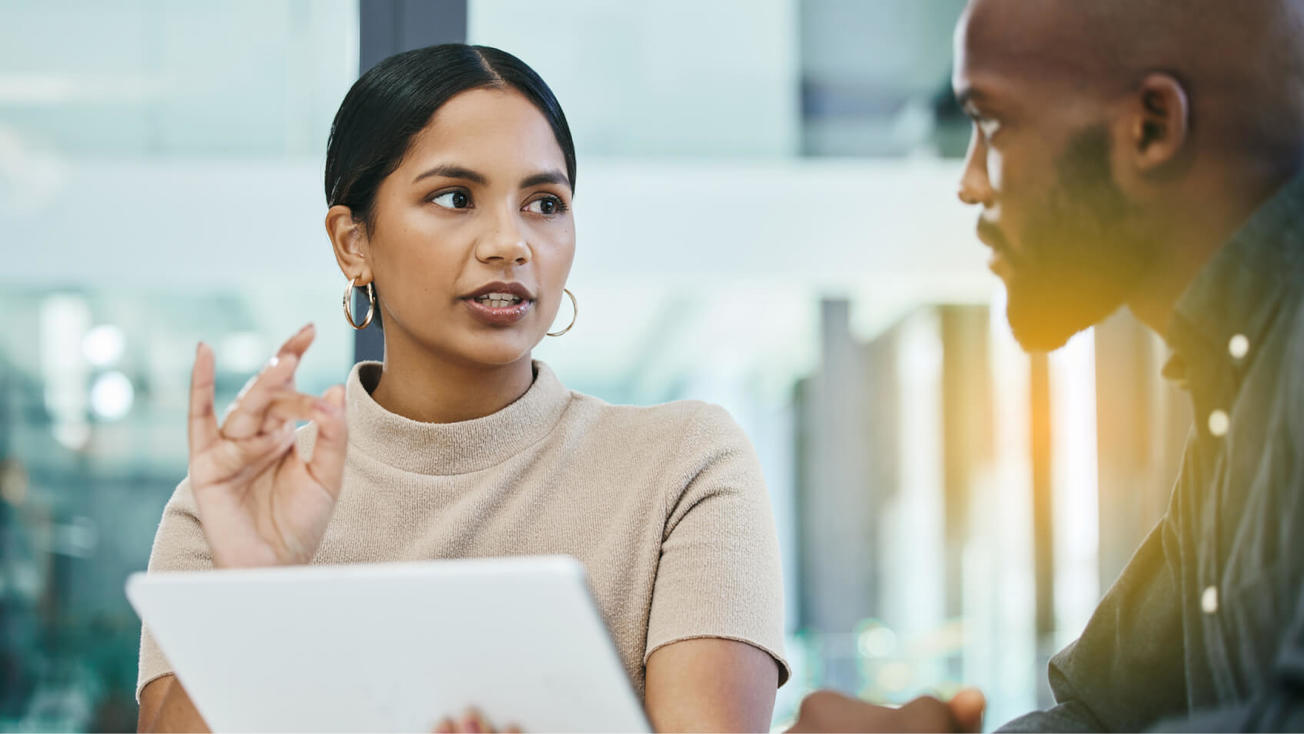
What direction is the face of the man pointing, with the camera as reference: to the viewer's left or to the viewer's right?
to the viewer's left

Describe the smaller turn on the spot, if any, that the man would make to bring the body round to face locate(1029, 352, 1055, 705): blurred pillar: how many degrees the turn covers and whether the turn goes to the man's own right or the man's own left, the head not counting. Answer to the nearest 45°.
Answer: approximately 90° to the man's own right

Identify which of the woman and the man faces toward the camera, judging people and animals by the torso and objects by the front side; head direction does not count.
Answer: the woman

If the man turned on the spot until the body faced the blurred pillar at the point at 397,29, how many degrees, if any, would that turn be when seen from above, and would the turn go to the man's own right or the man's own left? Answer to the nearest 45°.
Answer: approximately 45° to the man's own right

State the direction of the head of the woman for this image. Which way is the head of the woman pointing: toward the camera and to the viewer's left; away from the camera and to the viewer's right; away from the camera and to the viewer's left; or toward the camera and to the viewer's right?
toward the camera and to the viewer's right

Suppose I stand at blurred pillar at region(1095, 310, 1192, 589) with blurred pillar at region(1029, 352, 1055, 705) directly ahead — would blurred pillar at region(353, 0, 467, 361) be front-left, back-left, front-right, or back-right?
front-left

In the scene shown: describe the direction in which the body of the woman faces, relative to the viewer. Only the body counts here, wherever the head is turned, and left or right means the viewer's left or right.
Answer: facing the viewer

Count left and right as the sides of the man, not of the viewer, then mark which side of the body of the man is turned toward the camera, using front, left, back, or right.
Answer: left

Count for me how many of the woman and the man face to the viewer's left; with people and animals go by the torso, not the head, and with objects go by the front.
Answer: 1
